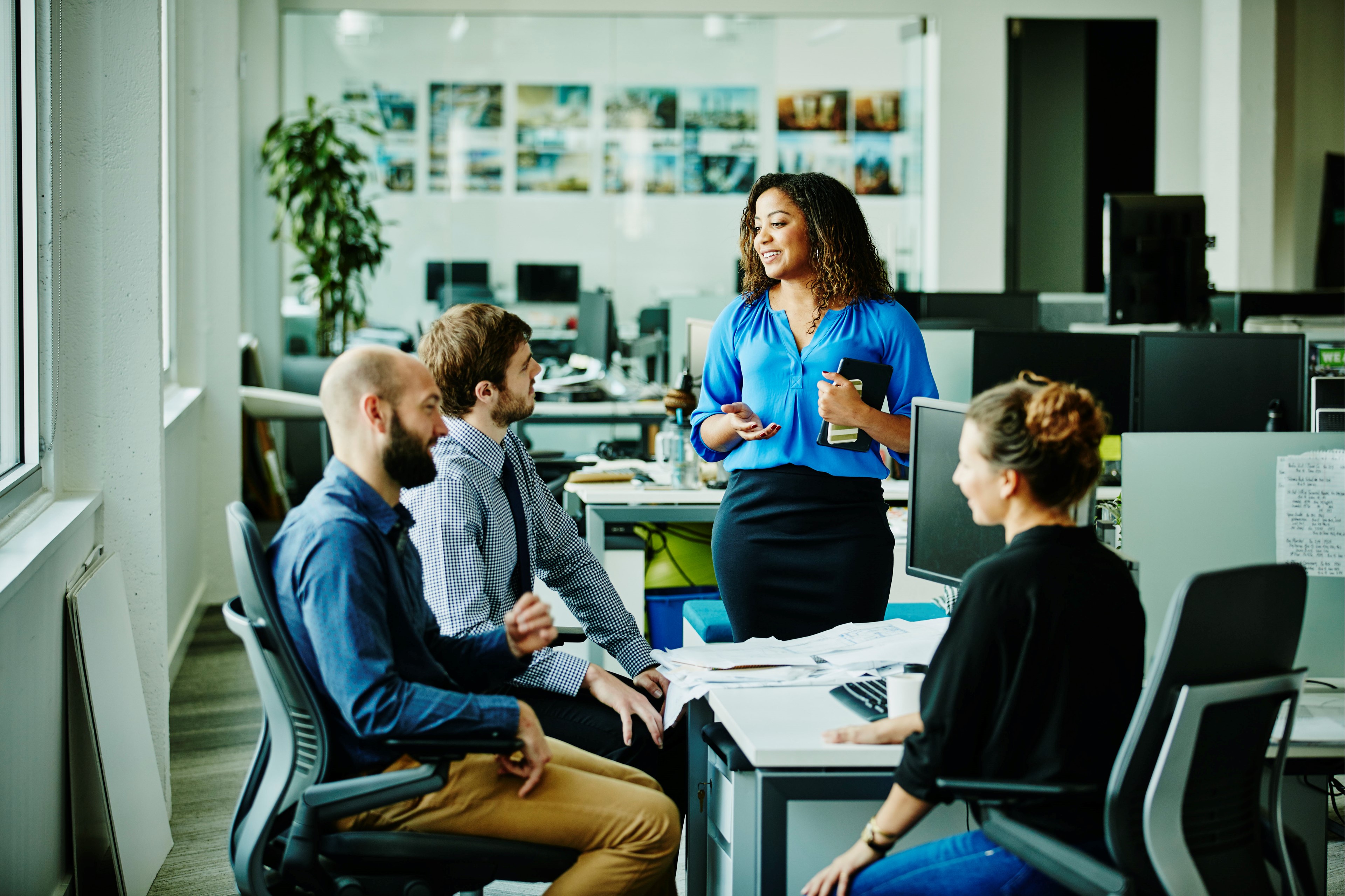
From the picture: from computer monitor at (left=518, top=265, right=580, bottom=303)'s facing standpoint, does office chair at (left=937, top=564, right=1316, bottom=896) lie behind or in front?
in front

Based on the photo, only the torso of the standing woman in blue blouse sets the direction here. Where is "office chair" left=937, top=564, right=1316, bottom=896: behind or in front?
in front

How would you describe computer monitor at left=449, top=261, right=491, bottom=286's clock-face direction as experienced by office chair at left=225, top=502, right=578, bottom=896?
The computer monitor is roughly at 9 o'clock from the office chair.

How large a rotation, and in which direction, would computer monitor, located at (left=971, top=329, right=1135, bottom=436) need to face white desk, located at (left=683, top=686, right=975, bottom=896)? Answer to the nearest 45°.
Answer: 0° — it already faces it

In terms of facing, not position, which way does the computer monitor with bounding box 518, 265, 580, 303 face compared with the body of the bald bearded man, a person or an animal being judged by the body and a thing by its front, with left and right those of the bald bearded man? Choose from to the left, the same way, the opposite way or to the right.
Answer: to the right

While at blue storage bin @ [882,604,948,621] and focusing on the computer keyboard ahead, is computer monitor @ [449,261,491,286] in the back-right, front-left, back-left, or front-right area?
back-right

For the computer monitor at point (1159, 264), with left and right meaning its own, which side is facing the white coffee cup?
back

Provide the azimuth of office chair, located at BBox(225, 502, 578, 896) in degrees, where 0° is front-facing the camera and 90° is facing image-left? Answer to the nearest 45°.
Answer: approximately 270°

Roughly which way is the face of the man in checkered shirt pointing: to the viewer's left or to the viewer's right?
to the viewer's right

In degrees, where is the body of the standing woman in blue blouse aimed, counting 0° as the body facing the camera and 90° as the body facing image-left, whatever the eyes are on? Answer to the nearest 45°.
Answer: approximately 0°

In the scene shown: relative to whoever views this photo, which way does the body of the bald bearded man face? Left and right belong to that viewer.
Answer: facing to the right of the viewer
